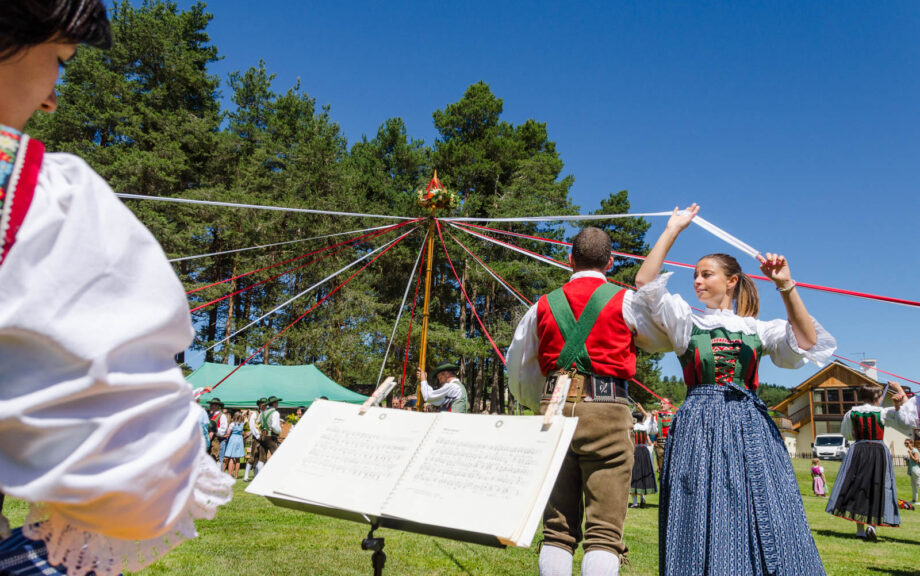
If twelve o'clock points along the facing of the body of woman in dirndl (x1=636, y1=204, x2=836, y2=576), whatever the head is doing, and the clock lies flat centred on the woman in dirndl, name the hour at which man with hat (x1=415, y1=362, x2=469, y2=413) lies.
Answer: The man with hat is roughly at 5 o'clock from the woman in dirndl.

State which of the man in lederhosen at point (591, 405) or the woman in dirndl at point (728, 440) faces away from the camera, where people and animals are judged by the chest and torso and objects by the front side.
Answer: the man in lederhosen

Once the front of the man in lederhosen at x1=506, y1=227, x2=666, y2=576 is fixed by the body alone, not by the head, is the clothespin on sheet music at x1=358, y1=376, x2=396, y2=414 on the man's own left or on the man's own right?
on the man's own left

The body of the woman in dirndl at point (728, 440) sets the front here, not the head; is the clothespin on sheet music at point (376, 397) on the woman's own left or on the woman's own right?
on the woman's own right

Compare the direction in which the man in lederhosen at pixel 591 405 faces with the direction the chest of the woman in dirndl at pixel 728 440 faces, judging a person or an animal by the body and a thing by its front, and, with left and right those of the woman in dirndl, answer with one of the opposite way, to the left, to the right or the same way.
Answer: the opposite way

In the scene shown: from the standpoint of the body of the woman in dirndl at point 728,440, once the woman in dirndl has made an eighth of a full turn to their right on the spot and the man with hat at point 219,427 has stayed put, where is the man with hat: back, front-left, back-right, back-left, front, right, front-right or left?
right

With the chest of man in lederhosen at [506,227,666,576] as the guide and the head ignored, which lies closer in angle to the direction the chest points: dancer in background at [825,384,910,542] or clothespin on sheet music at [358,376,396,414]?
the dancer in background

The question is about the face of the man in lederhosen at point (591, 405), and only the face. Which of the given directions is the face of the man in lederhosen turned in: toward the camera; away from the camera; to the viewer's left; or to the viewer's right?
away from the camera

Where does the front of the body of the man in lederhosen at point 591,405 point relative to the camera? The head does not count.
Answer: away from the camera
